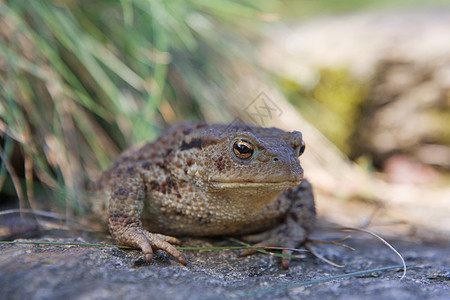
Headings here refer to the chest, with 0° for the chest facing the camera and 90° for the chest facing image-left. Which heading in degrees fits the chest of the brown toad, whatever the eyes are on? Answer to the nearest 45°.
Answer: approximately 315°
